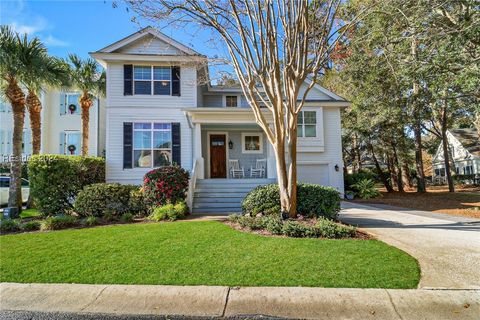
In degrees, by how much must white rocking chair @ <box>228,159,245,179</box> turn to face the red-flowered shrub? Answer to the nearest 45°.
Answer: approximately 90° to its right

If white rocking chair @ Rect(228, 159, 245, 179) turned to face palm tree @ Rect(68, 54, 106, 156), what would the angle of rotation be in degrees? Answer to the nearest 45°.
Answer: approximately 135° to its right

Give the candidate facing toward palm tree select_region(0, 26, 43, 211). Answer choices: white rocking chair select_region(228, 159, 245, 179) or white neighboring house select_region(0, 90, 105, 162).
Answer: the white neighboring house

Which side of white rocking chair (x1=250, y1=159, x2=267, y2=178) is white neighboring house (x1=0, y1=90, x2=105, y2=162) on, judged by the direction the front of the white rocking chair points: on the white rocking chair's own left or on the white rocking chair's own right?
on the white rocking chair's own right

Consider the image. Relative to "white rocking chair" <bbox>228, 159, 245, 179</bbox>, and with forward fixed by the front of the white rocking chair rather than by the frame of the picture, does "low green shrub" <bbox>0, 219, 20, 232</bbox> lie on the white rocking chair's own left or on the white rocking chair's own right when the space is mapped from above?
on the white rocking chair's own right

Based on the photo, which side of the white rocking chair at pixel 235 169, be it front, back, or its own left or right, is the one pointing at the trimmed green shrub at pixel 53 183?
right

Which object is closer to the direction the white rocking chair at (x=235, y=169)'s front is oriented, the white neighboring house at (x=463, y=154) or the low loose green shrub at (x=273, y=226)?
the low loose green shrub

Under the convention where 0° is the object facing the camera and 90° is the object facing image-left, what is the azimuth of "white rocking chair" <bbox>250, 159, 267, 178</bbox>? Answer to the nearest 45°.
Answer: approximately 45°

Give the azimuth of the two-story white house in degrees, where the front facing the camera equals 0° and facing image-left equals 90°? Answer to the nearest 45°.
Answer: approximately 0°

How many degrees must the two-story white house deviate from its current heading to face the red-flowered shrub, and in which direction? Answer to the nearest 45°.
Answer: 0° — it already faces it

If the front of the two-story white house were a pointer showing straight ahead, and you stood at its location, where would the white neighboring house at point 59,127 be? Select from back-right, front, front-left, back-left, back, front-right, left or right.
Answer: back-right

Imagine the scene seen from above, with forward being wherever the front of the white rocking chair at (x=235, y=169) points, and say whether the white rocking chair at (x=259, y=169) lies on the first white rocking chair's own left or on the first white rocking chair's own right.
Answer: on the first white rocking chair's own left

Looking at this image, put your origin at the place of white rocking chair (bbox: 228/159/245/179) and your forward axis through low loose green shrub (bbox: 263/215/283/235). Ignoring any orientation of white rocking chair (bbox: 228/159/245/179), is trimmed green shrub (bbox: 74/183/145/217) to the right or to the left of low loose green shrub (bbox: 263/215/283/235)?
right

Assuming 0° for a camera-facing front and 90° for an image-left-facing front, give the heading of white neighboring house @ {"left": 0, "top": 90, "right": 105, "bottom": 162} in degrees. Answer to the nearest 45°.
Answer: approximately 0°

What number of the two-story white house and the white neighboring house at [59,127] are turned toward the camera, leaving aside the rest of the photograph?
2
